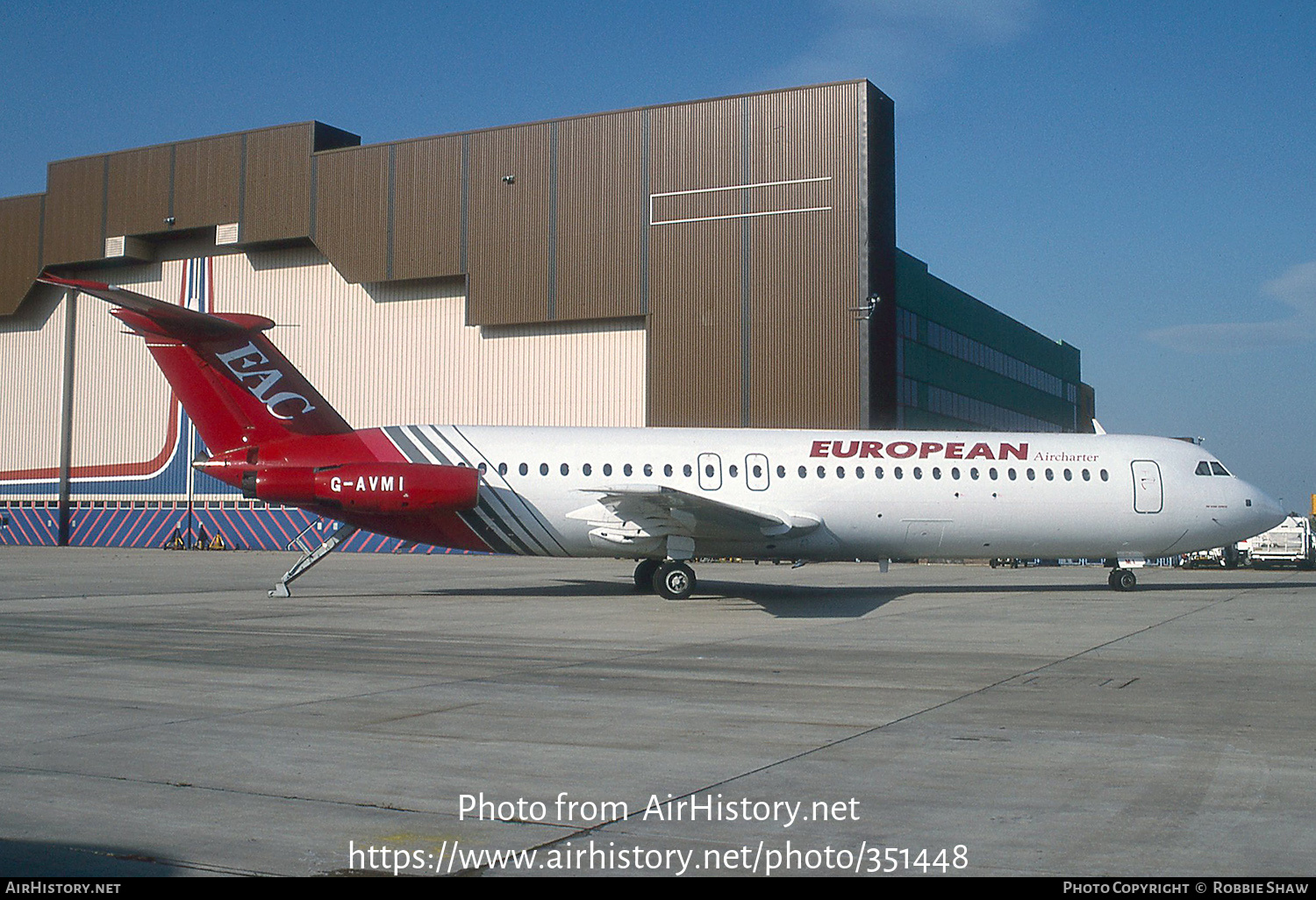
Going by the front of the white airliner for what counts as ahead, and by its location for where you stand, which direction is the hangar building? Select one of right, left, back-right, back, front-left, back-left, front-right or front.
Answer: left

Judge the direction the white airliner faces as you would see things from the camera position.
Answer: facing to the right of the viewer

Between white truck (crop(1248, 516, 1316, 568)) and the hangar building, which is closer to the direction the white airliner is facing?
the white truck

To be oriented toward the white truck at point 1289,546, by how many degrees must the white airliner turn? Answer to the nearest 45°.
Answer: approximately 45° to its left

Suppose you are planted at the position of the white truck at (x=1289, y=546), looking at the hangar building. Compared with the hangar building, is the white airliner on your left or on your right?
left

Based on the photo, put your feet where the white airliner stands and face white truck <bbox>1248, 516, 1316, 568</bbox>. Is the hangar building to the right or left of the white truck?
left
